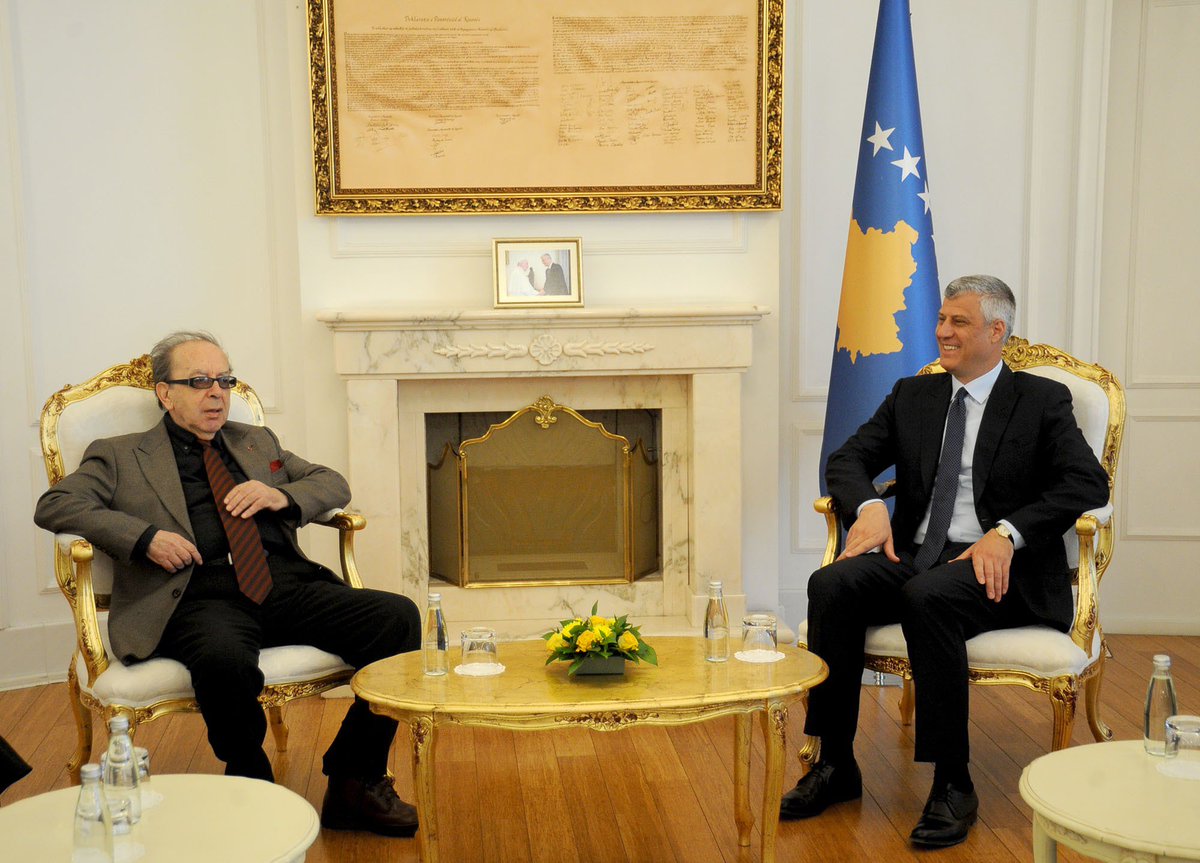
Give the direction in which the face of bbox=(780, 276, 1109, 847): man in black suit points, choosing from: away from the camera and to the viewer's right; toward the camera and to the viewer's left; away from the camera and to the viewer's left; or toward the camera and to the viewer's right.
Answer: toward the camera and to the viewer's left

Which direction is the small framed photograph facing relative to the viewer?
toward the camera

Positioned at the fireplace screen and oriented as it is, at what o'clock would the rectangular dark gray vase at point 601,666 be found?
The rectangular dark gray vase is roughly at 12 o'clock from the fireplace screen.

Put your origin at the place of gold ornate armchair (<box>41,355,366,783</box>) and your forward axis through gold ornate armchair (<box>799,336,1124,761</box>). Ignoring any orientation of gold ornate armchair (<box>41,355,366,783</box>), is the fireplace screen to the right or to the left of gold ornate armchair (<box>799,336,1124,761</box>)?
left

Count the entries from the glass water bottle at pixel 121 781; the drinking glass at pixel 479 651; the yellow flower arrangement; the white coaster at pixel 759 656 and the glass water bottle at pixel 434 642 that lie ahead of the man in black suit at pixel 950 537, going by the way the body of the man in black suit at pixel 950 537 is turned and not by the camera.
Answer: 5

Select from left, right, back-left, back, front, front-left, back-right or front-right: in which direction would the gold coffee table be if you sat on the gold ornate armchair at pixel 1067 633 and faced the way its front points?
front

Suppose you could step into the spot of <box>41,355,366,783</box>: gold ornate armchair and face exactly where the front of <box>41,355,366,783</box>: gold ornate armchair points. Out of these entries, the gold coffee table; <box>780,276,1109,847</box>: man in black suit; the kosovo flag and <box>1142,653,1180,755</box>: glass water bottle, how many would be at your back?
0

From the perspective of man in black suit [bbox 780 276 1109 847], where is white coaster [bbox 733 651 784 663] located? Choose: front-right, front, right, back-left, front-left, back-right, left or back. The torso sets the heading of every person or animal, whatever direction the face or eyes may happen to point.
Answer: front

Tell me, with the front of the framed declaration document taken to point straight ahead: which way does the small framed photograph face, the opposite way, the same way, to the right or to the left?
the same way

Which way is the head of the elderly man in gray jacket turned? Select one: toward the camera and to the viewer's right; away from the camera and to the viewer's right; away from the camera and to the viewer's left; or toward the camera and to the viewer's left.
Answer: toward the camera and to the viewer's right

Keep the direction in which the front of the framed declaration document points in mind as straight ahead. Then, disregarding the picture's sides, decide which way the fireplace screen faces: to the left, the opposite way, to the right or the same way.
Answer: the same way

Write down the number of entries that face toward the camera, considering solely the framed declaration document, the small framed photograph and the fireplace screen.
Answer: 3

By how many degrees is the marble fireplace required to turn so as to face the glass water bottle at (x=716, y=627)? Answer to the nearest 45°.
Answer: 0° — it already faces it

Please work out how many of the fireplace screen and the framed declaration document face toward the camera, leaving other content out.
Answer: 2

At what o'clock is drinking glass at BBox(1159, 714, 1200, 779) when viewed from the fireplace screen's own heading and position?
The drinking glass is roughly at 11 o'clock from the fireplace screen.

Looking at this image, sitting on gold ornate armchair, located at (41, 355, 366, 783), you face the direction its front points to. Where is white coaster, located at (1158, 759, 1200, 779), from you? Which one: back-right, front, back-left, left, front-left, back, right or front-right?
front

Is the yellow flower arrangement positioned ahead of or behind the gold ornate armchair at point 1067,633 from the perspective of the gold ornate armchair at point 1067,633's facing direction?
ahead

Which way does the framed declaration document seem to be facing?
toward the camera

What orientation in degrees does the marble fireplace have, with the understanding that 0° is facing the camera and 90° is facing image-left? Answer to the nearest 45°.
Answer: approximately 0°

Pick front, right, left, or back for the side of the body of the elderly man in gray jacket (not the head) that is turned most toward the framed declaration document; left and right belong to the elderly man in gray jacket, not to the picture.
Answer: left

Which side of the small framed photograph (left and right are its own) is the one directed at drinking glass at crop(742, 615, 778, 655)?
front
